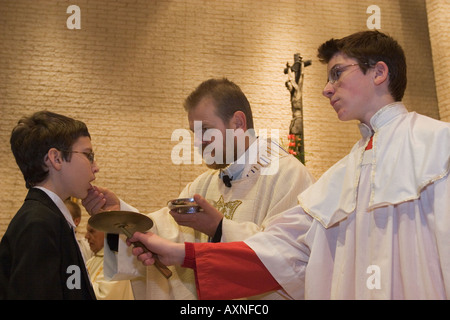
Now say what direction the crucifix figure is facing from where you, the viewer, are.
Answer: facing the viewer and to the left of the viewer
